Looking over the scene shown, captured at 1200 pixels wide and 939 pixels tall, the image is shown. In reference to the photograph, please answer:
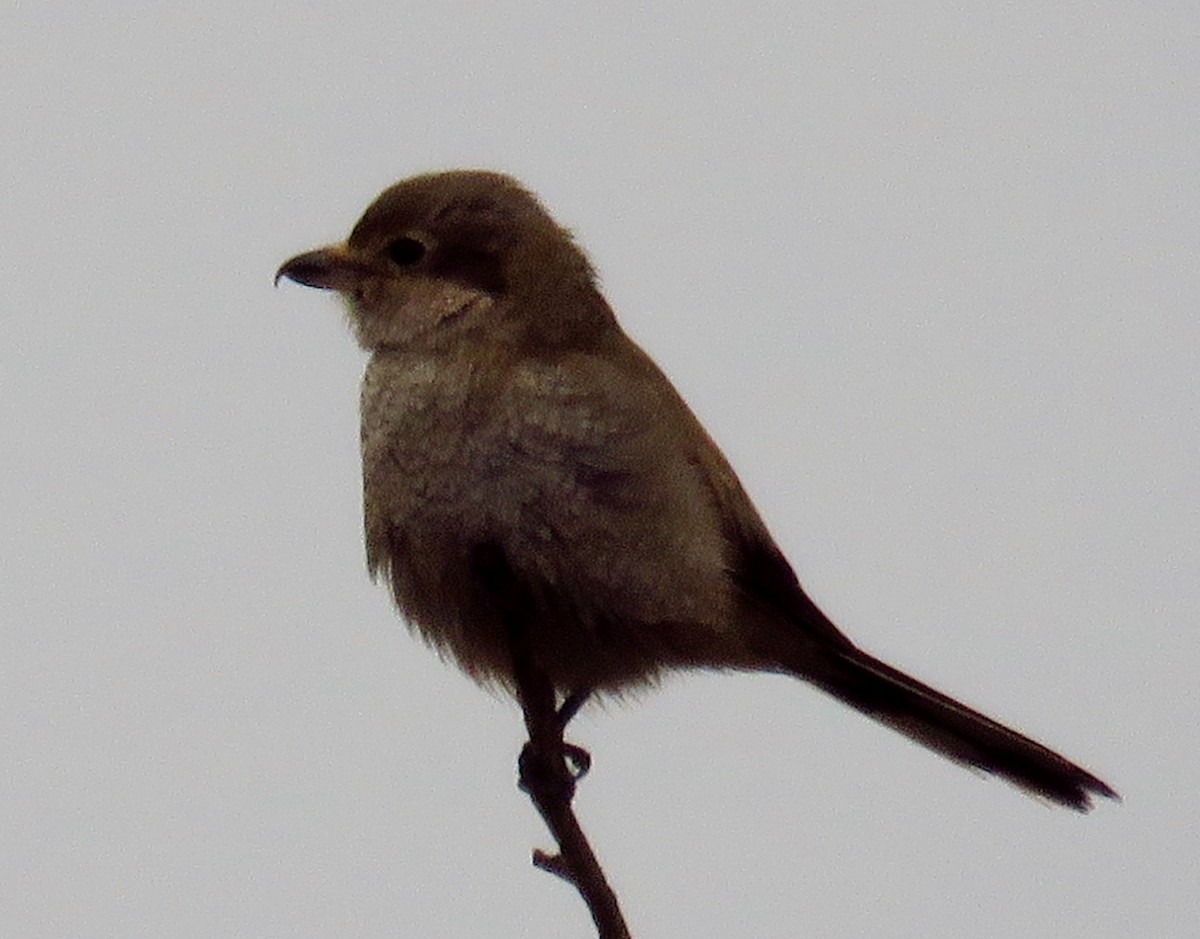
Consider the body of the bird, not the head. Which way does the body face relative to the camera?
to the viewer's left
